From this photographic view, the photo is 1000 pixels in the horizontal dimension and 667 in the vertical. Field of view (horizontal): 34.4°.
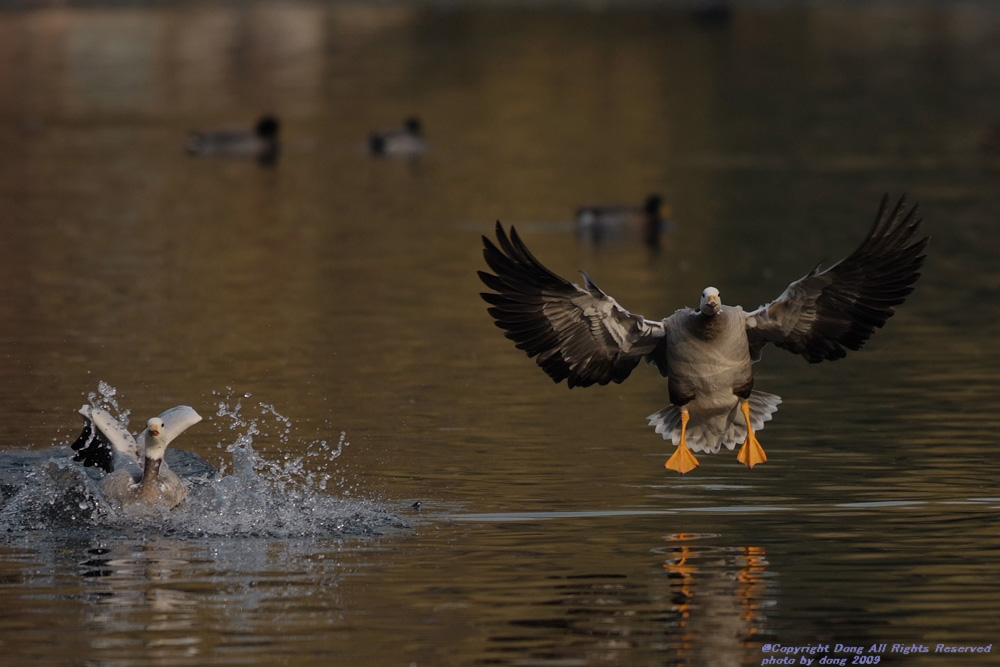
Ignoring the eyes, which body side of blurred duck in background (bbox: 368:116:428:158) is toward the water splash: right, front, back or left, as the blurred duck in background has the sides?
right

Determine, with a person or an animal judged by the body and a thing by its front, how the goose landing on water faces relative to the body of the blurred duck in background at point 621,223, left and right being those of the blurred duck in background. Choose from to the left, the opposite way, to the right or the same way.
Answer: to the right

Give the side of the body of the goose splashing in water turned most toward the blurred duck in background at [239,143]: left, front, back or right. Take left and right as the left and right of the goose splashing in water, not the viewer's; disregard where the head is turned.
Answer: back

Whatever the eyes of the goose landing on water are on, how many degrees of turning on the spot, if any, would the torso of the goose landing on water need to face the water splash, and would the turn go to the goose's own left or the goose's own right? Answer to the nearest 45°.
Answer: approximately 90° to the goose's own right

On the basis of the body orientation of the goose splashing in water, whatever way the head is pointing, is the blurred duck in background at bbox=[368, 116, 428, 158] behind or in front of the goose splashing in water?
behind

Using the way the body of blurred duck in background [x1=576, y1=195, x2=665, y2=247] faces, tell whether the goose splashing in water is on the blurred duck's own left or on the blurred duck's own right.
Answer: on the blurred duck's own right

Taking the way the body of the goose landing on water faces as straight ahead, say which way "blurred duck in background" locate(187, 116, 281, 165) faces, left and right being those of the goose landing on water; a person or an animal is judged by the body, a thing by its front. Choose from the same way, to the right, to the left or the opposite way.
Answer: to the left

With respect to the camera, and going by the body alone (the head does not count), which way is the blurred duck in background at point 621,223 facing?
to the viewer's right

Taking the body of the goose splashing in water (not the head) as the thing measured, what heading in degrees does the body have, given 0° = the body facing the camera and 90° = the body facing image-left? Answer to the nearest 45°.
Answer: approximately 0°

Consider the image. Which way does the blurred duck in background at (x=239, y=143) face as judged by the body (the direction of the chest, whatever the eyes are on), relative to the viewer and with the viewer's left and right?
facing to the right of the viewer

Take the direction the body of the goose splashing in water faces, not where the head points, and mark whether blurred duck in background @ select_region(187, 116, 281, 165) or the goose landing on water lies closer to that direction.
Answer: the goose landing on water

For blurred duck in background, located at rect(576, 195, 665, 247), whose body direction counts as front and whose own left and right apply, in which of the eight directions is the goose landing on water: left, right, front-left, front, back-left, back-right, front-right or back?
right

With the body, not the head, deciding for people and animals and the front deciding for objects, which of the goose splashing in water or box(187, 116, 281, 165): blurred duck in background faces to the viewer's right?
the blurred duck in background

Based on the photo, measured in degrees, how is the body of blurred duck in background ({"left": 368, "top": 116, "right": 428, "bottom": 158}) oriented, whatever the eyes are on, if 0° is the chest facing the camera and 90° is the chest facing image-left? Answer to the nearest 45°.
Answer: approximately 270°

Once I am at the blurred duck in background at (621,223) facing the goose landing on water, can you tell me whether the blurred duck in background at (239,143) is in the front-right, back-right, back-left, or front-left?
back-right
